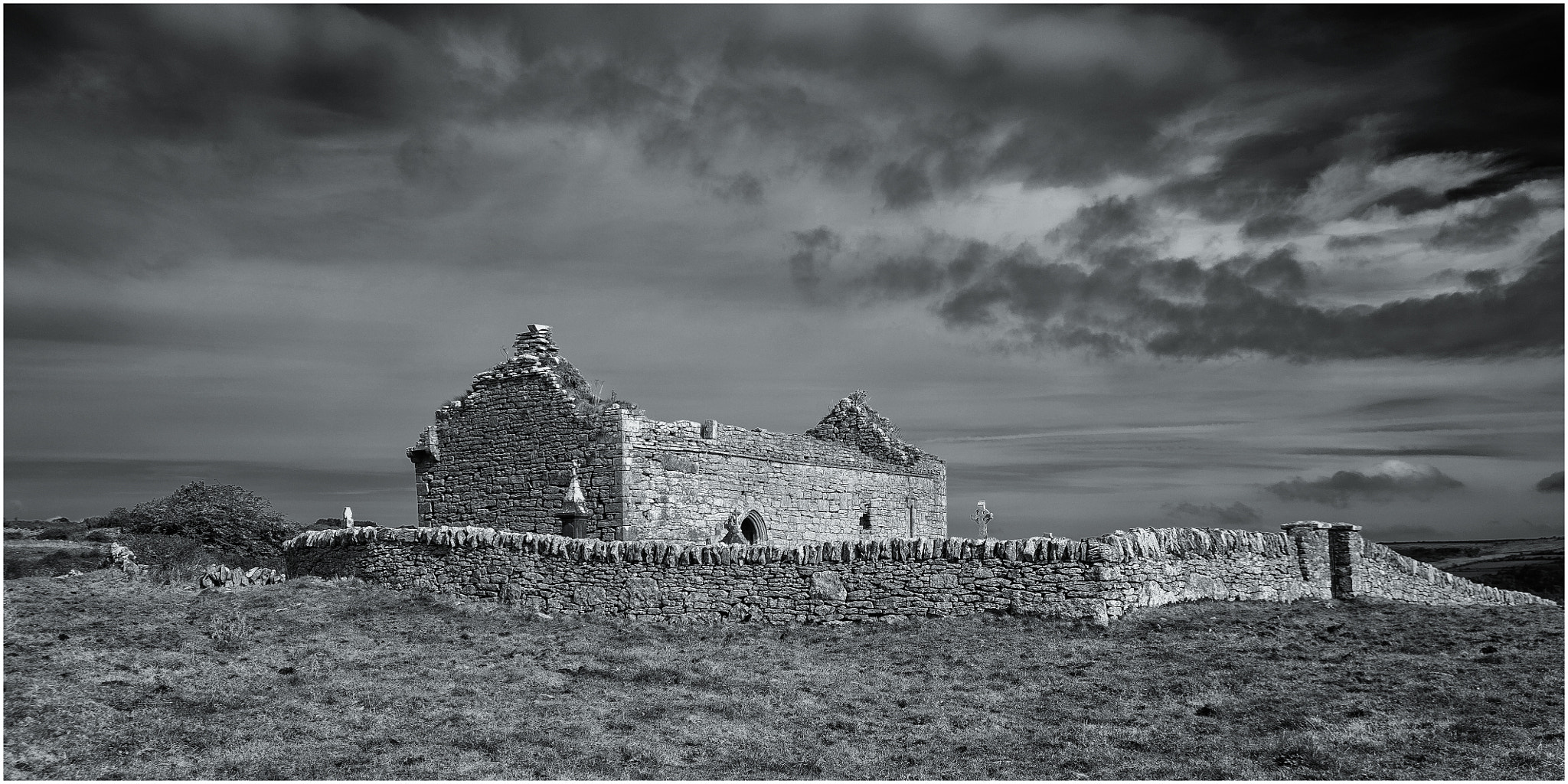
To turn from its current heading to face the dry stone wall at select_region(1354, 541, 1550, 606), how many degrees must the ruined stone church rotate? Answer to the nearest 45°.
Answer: approximately 45° to its left

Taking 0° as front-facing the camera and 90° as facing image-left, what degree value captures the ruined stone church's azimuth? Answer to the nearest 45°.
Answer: approximately 315°

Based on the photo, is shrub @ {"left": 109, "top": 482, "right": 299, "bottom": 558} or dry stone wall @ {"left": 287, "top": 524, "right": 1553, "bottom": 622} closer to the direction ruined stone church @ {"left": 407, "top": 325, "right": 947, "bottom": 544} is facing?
the dry stone wall

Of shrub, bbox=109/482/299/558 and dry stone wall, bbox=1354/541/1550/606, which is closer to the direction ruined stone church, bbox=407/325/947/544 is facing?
the dry stone wall
